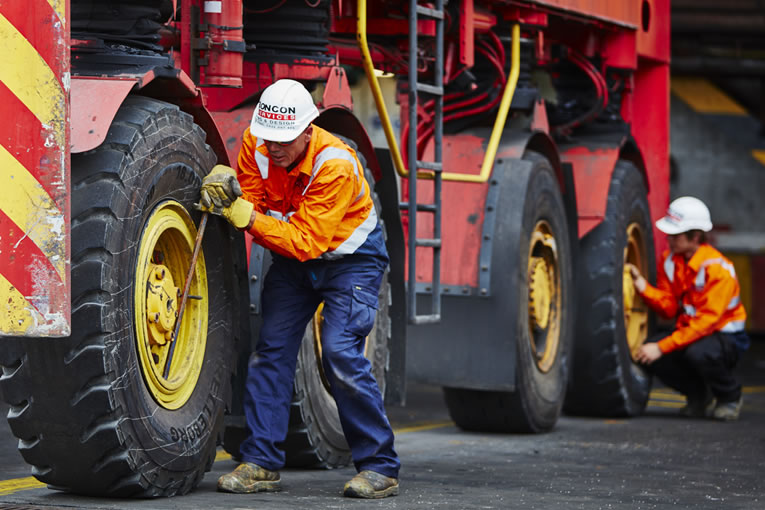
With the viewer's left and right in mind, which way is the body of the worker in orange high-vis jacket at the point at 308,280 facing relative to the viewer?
facing the viewer and to the left of the viewer

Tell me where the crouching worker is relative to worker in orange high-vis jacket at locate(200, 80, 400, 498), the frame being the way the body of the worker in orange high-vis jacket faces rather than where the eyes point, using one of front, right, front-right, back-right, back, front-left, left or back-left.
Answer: back

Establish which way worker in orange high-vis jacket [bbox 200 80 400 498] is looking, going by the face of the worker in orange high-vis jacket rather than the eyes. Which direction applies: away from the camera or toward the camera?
toward the camera

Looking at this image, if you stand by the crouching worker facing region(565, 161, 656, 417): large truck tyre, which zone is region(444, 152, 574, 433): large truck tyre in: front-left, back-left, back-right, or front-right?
front-left

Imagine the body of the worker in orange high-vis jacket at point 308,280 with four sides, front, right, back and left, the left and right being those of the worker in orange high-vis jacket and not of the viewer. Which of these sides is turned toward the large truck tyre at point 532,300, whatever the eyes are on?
back

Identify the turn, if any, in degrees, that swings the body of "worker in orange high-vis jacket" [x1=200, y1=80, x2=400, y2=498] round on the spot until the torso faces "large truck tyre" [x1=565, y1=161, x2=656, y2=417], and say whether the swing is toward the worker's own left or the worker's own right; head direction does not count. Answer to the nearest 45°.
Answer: approximately 180°
